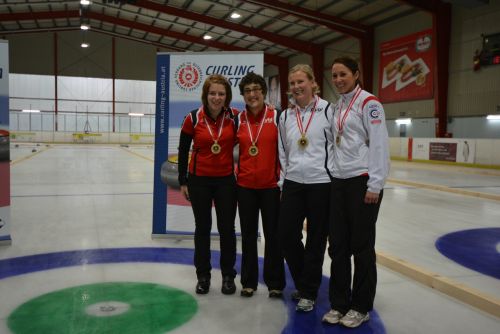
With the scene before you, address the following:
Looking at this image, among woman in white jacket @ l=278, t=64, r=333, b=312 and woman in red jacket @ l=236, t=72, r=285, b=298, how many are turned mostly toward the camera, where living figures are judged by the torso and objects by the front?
2

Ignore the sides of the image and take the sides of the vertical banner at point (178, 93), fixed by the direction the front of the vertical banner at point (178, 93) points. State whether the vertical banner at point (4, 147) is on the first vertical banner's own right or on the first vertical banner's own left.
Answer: on the first vertical banner's own right

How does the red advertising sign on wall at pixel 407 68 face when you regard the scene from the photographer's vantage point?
facing the viewer and to the left of the viewer

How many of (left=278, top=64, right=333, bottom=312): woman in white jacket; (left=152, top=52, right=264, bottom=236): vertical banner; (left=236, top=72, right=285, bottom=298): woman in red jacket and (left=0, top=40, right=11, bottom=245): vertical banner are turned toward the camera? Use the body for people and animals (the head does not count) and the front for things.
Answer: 4

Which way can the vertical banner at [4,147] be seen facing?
toward the camera

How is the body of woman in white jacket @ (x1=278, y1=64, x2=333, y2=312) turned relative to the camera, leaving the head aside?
toward the camera

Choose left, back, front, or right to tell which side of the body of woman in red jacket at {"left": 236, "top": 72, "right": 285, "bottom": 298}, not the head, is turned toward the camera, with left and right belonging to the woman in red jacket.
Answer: front

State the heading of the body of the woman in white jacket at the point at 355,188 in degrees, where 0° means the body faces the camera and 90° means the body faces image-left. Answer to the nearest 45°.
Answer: approximately 45°

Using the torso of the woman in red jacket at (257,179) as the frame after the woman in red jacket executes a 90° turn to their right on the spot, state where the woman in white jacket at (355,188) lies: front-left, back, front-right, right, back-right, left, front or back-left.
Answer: back-left

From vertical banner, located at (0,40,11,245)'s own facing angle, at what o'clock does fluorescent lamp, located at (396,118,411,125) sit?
The fluorescent lamp is roughly at 8 o'clock from the vertical banner.
